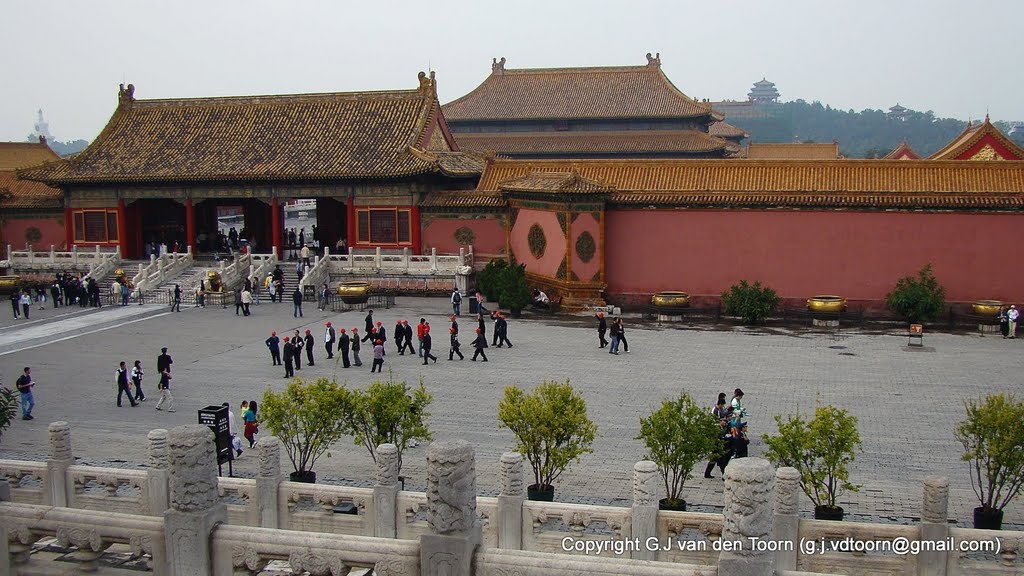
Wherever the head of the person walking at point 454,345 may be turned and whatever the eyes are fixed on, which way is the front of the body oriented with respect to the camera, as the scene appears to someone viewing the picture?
to the viewer's left

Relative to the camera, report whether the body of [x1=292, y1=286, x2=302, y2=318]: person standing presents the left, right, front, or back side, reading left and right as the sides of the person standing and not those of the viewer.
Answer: back

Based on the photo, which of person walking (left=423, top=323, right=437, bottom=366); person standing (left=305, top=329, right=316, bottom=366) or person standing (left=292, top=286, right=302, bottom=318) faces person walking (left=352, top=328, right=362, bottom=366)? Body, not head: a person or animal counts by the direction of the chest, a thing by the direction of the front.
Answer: person walking (left=423, top=323, right=437, bottom=366)

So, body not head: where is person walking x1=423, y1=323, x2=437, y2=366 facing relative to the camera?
to the viewer's left

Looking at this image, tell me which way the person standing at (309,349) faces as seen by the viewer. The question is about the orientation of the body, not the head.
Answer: to the viewer's left

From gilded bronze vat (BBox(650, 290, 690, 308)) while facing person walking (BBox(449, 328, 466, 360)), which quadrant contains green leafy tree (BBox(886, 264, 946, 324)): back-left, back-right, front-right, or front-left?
back-left

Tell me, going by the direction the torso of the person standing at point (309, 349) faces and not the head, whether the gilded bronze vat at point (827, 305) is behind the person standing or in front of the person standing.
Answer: behind

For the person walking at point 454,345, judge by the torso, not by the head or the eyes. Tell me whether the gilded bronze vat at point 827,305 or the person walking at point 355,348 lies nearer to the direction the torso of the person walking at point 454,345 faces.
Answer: the person walking

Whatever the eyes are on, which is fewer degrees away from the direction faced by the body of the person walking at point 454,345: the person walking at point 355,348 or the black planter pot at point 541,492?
the person walking

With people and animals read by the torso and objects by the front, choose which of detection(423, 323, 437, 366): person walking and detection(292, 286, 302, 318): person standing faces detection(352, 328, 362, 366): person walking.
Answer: detection(423, 323, 437, 366): person walking

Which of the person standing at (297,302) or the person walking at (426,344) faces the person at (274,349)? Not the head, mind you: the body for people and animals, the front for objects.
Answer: the person walking at (426,344)

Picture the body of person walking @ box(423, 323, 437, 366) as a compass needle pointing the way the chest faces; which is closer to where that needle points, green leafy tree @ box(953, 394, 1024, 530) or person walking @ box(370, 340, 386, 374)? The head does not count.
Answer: the person walking

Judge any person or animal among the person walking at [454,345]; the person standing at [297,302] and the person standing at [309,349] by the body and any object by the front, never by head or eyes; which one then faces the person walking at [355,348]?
the person walking at [454,345]
